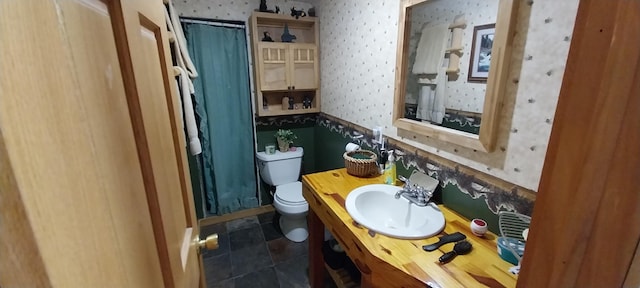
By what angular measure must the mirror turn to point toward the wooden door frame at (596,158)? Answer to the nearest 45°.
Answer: approximately 45° to its left

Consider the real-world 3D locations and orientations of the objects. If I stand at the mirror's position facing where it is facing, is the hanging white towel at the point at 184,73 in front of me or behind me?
in front

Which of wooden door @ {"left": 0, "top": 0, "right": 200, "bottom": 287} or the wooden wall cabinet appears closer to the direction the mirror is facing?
the wooden door

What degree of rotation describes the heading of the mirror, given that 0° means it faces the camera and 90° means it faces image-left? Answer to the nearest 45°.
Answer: approximately 45°

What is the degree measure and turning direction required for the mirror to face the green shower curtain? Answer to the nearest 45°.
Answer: approximately 45° to its right
